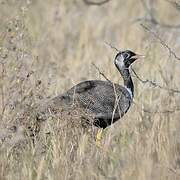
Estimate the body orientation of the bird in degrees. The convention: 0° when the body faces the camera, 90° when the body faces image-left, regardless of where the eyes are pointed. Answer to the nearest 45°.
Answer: approximately 270°
